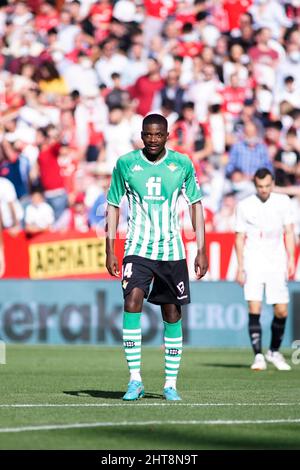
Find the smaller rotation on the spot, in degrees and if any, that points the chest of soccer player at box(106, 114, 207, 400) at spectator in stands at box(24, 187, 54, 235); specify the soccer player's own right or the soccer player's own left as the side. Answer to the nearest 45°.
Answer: approximately 180°

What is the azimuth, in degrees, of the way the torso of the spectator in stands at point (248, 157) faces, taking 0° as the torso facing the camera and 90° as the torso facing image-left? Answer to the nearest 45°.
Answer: approximately 0°

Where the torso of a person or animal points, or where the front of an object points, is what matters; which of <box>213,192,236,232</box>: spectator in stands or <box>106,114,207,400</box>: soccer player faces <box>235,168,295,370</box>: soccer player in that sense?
the spectator in stands

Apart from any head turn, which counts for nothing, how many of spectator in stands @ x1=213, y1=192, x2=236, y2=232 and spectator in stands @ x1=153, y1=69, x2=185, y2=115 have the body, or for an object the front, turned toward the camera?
2

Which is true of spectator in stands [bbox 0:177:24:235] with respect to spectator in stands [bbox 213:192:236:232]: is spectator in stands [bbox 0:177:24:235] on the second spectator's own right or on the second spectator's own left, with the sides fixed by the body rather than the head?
on the second spectator's own right

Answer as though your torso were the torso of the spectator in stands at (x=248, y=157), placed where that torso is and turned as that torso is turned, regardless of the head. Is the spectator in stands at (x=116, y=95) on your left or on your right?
on your right

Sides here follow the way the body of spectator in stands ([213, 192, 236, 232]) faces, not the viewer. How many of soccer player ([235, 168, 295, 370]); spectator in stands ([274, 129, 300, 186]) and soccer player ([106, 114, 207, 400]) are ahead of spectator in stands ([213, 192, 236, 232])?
2

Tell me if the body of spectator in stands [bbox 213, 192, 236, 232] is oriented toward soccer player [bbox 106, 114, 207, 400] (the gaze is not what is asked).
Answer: yes

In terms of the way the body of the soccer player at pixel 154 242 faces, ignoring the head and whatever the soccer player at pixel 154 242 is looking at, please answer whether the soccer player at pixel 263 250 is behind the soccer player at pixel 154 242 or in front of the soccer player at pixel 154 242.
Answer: behind

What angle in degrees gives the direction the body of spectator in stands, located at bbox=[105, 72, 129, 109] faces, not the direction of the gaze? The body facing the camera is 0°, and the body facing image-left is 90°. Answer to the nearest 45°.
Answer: approximately 0°

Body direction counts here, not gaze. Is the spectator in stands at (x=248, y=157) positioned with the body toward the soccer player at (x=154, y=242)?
yes
